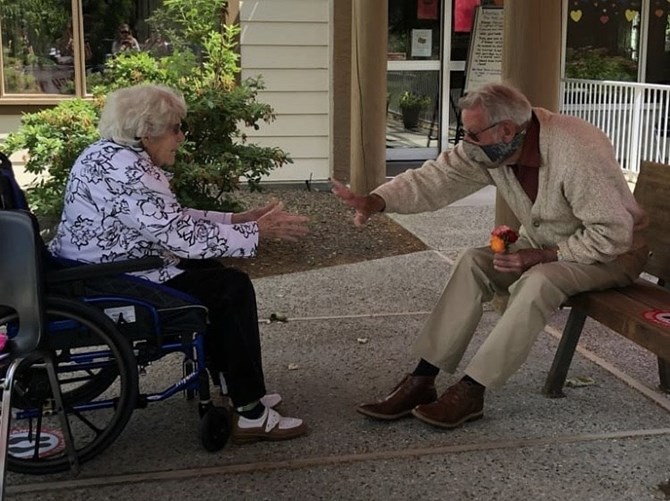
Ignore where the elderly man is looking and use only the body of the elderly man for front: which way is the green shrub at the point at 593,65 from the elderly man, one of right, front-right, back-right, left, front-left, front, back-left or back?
back-right

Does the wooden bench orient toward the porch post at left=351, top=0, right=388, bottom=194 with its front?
no

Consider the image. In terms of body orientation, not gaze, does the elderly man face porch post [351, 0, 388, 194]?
no

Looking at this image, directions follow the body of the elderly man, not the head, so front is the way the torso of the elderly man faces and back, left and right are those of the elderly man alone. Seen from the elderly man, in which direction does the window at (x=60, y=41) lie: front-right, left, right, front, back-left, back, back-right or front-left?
right

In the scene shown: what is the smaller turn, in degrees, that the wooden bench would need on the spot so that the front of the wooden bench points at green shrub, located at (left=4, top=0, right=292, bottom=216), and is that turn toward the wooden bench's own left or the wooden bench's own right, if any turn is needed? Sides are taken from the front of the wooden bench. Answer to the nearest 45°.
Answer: approximately 90° to the wooden bench's own right

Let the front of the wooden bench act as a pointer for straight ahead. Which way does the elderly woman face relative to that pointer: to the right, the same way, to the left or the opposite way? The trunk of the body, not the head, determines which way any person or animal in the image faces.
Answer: the opposite way

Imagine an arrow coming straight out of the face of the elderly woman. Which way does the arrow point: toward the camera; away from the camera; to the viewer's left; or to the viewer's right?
to the viewer's right

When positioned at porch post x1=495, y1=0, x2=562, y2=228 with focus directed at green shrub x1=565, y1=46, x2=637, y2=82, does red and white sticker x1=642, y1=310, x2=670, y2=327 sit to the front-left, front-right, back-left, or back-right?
back-right

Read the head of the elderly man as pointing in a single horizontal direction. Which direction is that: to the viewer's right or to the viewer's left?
to the viewer's left

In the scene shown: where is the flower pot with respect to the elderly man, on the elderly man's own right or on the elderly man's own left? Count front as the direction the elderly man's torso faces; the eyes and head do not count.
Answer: on the elderly man's own right

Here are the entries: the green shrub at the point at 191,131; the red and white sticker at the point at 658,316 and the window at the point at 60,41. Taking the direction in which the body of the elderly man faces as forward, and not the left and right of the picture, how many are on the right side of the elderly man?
2

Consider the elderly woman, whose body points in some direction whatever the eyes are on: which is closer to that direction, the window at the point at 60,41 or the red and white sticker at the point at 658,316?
the red and white sticker

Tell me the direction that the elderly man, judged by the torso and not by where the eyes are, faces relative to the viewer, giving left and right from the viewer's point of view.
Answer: facing the viewer and to the left of the viewer

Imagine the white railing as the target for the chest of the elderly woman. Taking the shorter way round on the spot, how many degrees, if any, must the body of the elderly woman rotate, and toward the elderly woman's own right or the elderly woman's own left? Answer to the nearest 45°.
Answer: approximately 45° to the elderly woman's own left

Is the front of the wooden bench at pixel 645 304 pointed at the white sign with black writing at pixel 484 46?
no

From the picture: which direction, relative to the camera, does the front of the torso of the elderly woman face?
to the viewer's right

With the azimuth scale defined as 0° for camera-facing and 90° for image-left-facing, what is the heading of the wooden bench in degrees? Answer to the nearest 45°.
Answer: approximately 45°

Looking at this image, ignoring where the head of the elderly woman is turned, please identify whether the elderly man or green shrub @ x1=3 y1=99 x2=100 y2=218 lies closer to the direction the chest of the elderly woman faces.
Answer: the elderly man
